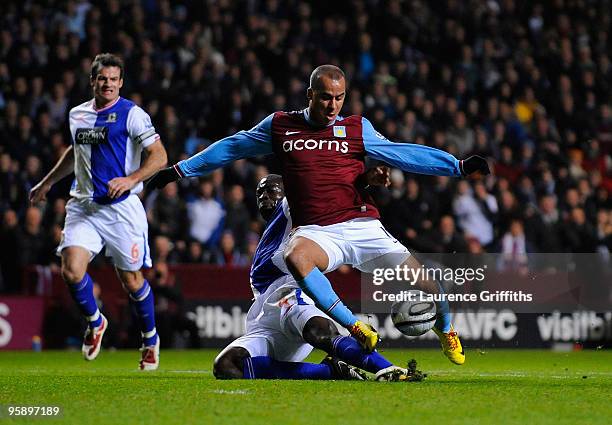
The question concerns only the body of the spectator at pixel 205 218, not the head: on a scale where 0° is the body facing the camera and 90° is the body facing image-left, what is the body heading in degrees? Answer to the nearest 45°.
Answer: approximately 0°

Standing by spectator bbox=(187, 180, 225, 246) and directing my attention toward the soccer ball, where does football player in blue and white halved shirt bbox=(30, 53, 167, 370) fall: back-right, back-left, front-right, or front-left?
front-right

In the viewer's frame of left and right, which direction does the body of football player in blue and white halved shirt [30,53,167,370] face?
facing the viewer

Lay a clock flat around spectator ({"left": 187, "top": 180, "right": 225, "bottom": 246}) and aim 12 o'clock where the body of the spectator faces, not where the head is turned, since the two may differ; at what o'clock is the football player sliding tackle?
The football player sliding tackle is roughly at 12 o'clock from the spectator.

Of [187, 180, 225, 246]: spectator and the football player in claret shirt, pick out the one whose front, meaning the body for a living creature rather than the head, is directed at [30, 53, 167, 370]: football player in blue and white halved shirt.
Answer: the spectator

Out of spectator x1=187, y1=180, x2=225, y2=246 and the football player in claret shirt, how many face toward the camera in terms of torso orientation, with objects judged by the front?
2

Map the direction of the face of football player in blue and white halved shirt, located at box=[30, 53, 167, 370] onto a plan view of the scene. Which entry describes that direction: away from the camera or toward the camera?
toward the camera

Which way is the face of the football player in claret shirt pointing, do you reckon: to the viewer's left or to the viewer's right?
to the viewer's right

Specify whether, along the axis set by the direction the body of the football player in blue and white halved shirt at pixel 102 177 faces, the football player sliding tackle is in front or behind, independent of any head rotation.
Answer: in front

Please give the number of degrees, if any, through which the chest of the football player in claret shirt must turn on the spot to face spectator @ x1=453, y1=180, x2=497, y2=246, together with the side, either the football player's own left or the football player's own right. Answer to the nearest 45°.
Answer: approximately 180°

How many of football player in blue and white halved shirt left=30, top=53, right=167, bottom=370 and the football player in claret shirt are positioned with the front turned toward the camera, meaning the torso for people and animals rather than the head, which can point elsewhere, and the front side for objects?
2

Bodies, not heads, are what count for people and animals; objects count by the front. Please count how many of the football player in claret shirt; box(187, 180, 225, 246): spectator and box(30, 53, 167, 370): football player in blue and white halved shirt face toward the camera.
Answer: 3

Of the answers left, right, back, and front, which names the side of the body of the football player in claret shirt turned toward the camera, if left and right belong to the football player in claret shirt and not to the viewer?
front
